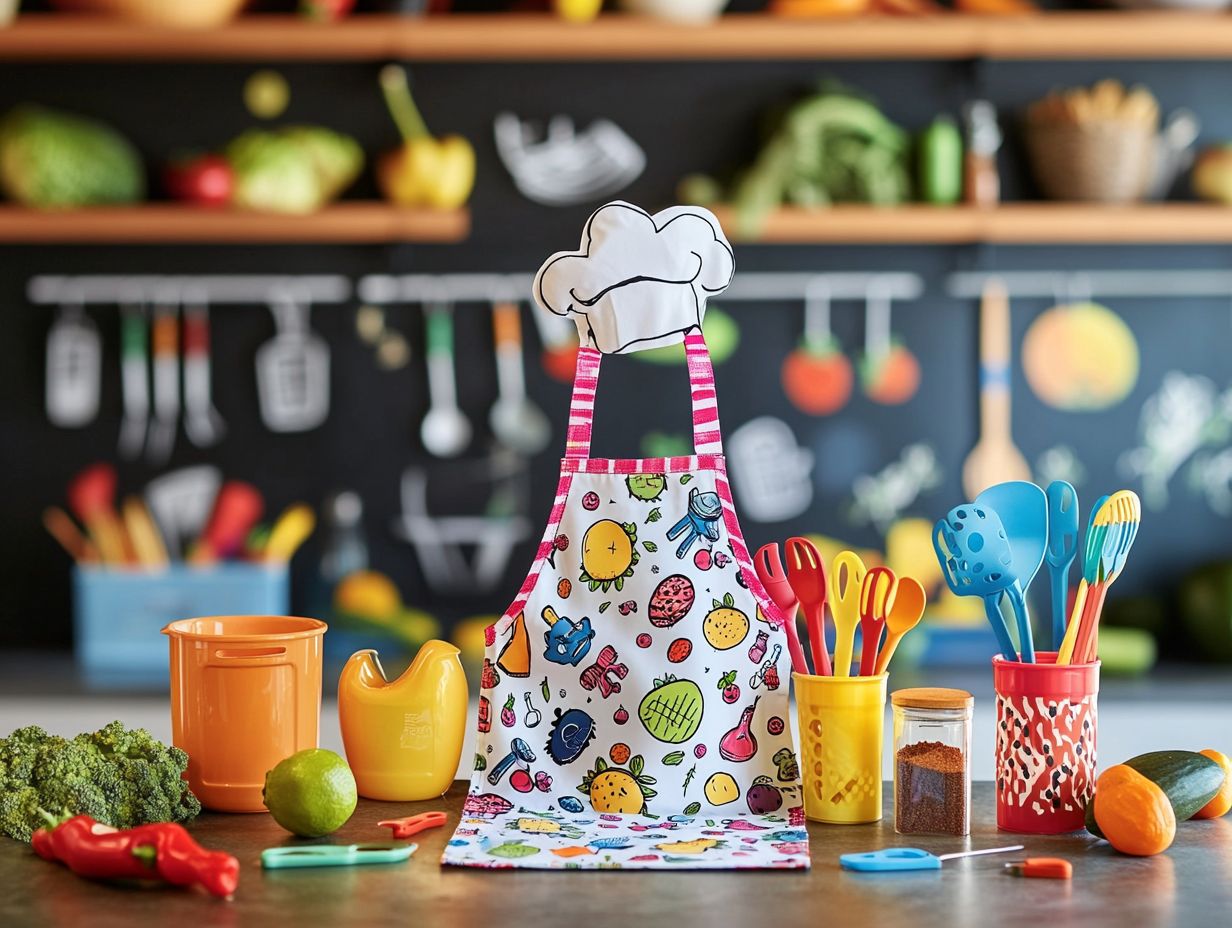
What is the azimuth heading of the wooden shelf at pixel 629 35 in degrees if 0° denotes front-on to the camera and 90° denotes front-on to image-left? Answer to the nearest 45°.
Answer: approximately 0°

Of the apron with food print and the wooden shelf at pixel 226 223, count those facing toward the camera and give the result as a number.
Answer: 2

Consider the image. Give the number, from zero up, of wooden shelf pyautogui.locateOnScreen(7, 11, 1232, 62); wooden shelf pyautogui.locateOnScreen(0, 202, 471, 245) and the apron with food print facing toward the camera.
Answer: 3

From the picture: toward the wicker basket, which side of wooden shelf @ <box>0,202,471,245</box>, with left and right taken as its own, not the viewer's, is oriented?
left

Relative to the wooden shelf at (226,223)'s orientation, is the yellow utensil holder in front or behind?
in front

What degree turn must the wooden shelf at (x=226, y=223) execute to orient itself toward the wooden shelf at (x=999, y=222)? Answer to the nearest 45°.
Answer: approximately 90° to its left

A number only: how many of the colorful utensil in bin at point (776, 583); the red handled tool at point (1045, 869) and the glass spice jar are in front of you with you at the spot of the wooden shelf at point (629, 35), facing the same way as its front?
3

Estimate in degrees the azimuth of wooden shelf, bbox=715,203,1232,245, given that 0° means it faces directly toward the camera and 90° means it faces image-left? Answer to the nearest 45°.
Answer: approximately 0°

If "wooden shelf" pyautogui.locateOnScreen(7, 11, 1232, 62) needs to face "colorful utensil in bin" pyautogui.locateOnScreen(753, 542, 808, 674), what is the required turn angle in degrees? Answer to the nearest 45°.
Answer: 0° — it already faces it
